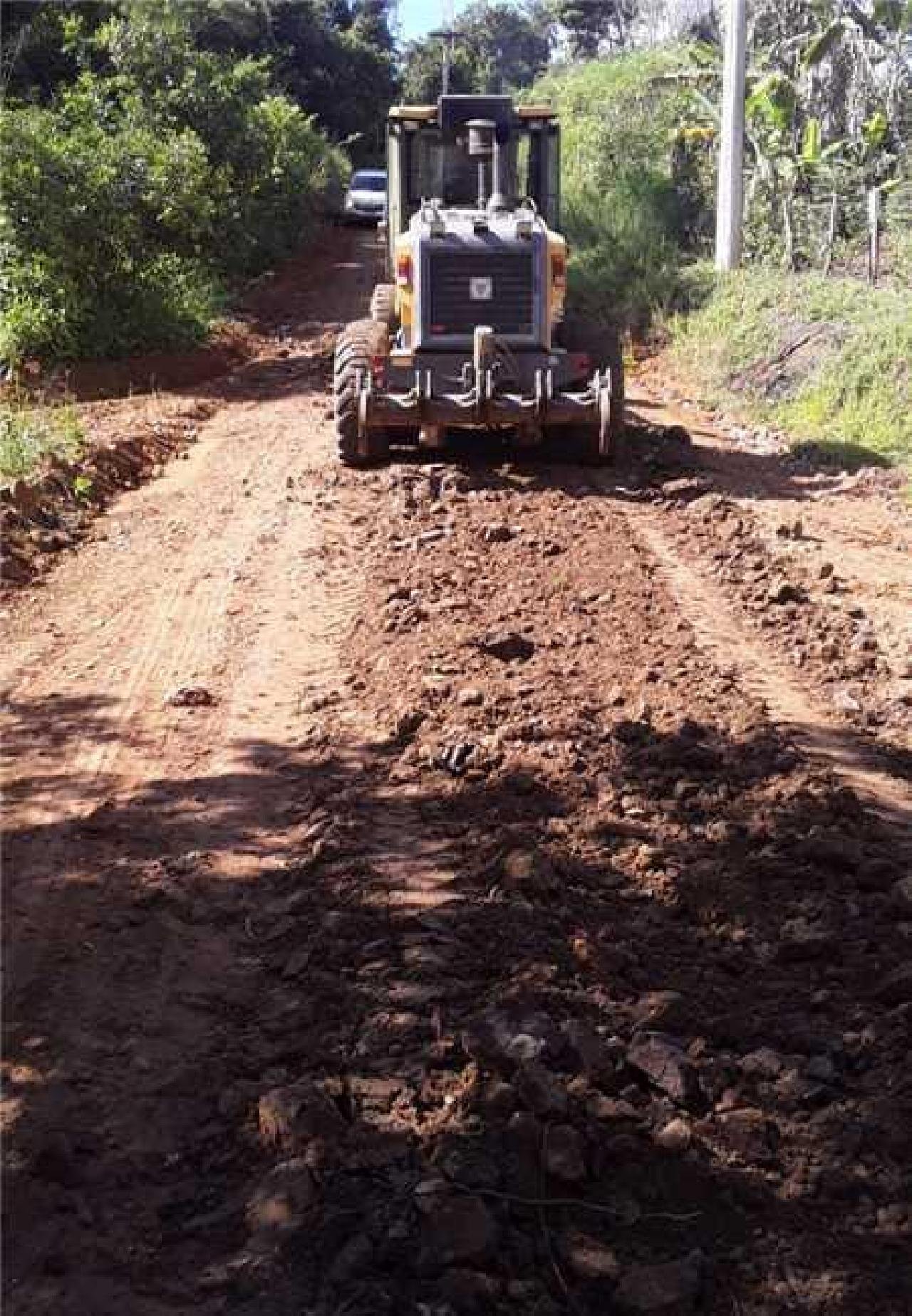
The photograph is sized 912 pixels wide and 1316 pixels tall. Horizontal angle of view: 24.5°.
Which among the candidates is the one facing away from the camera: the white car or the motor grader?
the motor grader

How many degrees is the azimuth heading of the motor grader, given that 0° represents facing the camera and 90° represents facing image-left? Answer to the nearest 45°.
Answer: approximately 180°

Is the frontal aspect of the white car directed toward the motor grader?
yes

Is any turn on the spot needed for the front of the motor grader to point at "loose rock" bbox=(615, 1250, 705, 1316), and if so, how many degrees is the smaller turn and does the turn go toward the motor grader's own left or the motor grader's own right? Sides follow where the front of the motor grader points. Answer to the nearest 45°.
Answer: approximately 180°

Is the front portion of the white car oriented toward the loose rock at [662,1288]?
yes

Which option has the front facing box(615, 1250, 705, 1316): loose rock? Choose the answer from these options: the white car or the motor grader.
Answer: the white car

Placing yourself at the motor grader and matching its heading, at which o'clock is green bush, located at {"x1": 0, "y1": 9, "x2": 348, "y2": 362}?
The green bush is roughly at 11 o'clock from the motor grader.

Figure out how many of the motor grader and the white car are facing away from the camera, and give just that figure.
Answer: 1

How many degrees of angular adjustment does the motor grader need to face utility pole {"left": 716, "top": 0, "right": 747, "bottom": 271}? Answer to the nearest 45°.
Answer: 0° — it already faces it

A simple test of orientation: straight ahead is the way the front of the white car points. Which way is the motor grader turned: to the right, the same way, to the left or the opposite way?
the opposite way

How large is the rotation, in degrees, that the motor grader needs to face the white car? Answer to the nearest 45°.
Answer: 0° — it already faces it
